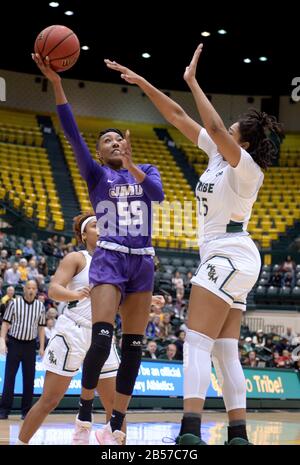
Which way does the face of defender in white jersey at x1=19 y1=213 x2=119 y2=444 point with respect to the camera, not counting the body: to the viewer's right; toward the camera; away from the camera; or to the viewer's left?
to the viewer's right

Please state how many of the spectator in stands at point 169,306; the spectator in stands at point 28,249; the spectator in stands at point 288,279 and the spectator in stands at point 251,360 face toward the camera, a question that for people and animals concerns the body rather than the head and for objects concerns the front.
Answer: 4

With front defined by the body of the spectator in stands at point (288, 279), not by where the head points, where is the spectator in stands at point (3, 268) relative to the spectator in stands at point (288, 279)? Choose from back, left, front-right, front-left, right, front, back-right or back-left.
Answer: front-right

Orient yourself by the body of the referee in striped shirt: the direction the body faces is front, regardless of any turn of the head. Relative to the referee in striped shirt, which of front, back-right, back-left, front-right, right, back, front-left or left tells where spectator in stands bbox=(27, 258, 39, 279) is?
back

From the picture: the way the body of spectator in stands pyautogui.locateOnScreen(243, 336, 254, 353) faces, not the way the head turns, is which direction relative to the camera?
toward the camera

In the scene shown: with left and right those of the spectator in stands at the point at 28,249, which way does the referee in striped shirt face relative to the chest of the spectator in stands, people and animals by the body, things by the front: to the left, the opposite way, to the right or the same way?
the same way

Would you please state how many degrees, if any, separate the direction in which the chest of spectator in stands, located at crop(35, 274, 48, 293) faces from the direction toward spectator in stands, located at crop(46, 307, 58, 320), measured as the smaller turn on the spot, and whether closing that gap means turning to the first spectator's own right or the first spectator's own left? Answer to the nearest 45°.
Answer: approximately 45° to the first spectator's own right

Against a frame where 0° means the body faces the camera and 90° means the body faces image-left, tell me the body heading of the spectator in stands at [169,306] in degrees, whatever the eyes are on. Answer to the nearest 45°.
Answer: approximately 0°

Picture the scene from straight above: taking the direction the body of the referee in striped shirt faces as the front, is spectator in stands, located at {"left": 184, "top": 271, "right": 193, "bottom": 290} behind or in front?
behind

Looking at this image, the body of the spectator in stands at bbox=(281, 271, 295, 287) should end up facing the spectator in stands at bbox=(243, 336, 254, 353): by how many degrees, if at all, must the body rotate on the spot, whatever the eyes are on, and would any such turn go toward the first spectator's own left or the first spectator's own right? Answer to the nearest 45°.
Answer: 0° — they already face them

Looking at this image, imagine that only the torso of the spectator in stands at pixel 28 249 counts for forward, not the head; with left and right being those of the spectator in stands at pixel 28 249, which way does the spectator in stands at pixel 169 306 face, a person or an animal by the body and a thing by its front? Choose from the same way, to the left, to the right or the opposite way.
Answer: the same way

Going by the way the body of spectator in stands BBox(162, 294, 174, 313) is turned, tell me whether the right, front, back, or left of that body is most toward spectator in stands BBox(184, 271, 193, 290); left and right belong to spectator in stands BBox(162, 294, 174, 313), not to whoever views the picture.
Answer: back

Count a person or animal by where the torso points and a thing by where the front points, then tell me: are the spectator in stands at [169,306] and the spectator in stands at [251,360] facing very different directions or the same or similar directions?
same or similar directions

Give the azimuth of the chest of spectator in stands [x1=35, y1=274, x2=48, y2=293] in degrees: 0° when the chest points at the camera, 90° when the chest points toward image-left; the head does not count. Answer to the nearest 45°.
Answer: approximately 315°

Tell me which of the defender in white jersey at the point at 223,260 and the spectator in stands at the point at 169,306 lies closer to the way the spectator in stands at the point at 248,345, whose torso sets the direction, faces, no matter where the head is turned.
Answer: the defender in white jersey

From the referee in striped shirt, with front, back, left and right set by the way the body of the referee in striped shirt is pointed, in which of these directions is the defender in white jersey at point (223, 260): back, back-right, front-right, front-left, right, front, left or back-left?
front
